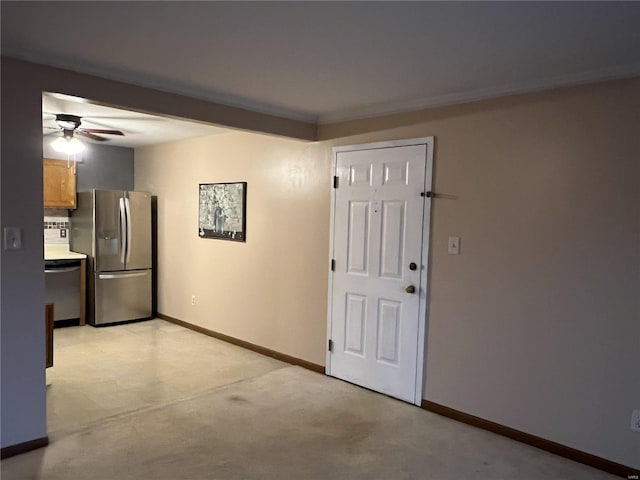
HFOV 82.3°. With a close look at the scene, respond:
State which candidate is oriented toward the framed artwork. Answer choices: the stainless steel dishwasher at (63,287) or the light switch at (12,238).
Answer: the stainless steel dishwasher

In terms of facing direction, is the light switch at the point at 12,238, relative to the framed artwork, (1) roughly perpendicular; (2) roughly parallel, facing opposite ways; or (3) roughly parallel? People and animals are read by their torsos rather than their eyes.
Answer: roughly perpendicular

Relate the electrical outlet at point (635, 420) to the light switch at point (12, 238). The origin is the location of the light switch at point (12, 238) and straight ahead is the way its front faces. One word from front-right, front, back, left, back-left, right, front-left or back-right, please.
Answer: front-left

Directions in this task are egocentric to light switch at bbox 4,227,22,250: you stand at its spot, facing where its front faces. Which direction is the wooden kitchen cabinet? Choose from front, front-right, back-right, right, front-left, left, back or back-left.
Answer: back

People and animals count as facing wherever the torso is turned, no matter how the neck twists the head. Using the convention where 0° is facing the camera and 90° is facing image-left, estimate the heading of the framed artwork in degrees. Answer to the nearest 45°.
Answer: approximately 45°

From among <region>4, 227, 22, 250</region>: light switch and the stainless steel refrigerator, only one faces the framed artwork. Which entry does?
the stainless steel refrigerator

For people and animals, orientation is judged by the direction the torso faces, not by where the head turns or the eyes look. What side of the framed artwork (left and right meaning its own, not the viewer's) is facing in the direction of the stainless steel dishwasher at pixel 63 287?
right

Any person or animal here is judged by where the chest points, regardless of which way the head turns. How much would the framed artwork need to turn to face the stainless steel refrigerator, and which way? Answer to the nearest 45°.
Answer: approximately 90° to its right

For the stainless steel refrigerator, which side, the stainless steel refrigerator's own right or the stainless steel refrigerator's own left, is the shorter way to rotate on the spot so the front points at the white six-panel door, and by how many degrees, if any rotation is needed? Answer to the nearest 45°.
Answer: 0° — it already faces it

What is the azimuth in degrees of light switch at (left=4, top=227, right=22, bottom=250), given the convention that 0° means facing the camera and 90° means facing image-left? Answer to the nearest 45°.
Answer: approximately 0°
